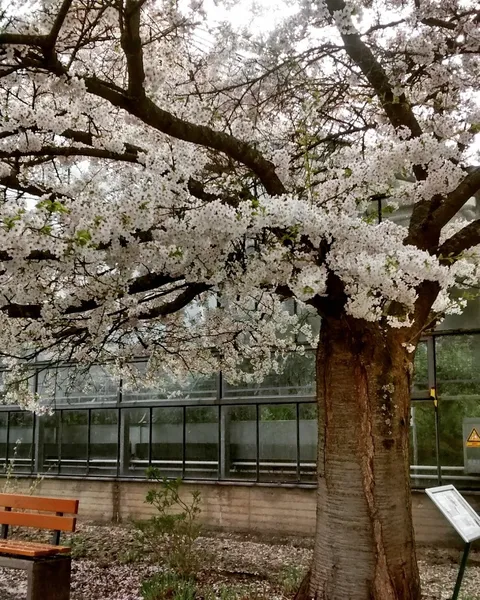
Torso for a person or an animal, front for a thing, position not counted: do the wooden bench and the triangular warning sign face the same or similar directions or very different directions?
same or similar directions

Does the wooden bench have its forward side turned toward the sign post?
no

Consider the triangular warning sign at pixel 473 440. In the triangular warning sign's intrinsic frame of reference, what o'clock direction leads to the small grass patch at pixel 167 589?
The small grass patch is roughly at 1 o'clock from the triangular warning sign.

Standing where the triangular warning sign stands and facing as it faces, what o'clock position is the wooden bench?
The wooden bench is roughly at 1 o'clock from the triangular warning sign.

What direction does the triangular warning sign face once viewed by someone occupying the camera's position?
facing the viewer

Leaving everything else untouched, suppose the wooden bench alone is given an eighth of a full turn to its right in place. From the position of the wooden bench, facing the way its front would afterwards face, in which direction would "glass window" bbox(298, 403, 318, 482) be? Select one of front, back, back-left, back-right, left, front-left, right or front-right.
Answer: back-right

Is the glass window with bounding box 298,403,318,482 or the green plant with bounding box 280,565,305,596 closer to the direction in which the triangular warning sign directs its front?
the green plant

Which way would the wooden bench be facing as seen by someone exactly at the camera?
facing the viewer and to the left of the viewer

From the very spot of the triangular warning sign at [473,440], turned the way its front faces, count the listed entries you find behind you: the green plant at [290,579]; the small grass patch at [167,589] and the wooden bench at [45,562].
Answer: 0

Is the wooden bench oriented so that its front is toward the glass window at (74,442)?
no

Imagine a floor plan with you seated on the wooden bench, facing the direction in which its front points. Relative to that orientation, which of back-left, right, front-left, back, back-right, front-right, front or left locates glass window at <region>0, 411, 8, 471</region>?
back-right

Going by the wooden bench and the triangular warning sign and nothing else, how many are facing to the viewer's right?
0

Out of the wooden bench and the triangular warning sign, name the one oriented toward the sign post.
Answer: the triangular warning sign
